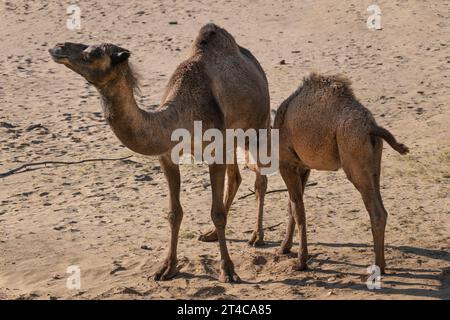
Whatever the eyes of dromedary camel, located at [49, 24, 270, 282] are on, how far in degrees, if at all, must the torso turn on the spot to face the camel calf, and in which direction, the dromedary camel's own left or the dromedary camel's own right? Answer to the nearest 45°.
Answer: approximately 135° to the dromedary camel's own left

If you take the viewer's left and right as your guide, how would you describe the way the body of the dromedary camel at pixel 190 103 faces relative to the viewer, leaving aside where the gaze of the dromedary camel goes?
facing the viewer and to the left of the viewer
